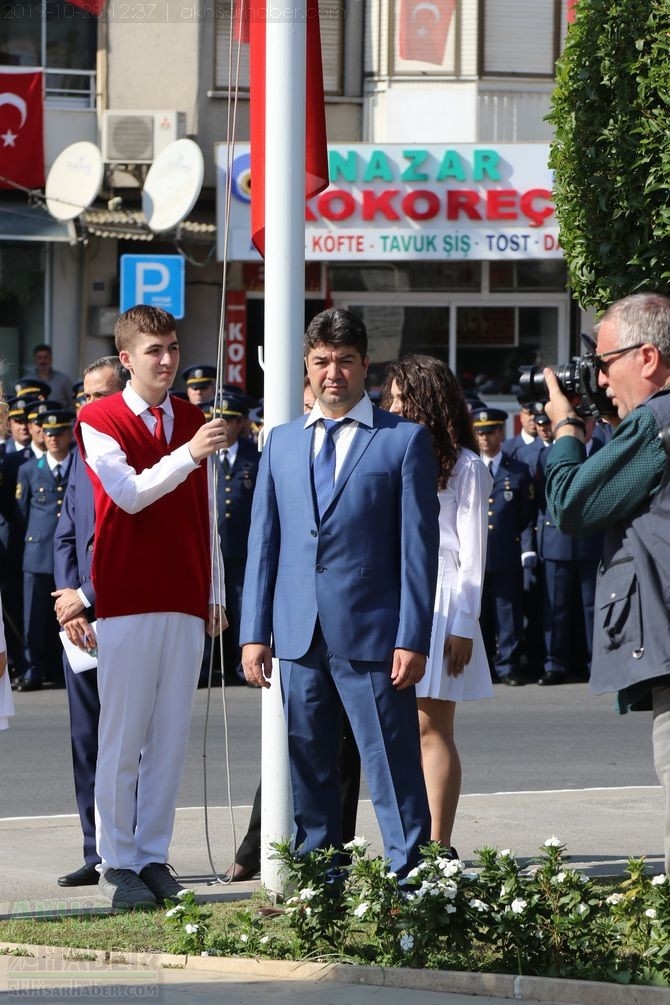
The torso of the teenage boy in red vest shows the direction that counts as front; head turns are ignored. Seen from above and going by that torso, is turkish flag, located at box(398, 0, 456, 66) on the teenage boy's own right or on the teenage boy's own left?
on the teenage boy's own left

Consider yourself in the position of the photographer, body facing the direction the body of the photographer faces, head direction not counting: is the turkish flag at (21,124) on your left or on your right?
on your right

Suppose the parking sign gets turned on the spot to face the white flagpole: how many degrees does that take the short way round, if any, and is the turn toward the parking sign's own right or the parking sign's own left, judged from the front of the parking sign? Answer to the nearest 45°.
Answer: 0° — it already faces it

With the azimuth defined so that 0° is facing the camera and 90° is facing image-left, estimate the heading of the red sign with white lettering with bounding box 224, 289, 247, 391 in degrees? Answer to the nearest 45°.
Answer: approximately 0°

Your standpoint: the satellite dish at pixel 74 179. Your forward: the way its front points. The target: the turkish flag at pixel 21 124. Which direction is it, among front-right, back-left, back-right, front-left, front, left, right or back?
right

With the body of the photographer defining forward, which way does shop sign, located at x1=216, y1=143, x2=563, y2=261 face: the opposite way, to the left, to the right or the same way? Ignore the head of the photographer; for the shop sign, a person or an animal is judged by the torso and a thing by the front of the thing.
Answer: to the left

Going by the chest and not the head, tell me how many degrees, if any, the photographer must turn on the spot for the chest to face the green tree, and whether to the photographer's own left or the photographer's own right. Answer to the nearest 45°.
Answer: approximately 90° to the photographer's own right

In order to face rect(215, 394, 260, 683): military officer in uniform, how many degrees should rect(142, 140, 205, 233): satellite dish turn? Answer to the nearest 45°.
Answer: approximately 45° to its left

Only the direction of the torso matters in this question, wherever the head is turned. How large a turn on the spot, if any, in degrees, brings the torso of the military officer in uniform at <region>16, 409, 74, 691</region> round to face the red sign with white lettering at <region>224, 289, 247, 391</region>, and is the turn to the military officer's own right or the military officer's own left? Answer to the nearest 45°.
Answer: approximately 180°

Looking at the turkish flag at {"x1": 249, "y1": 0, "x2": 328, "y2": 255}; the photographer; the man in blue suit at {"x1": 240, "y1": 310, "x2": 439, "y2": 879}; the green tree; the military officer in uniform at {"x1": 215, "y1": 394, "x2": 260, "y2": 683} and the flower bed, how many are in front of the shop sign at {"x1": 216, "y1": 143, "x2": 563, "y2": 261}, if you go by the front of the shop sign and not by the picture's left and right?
6
